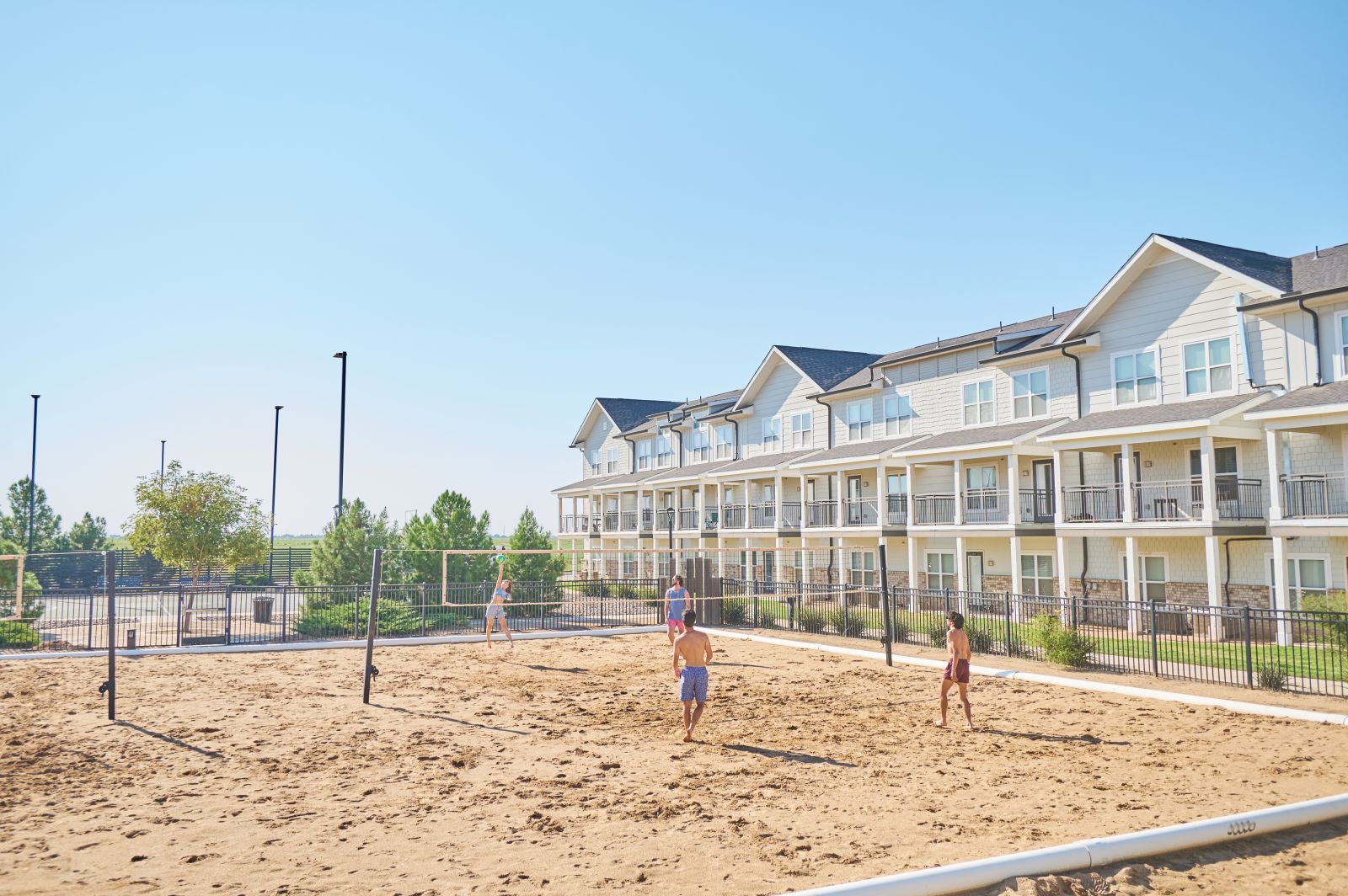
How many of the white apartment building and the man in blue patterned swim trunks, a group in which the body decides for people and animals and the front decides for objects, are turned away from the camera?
1

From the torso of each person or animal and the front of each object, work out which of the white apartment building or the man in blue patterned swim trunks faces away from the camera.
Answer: the man in blue patterned swim trunks

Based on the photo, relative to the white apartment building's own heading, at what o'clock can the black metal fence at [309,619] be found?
The black metal fence is roughly at 1 o'clock from the white apartment building.

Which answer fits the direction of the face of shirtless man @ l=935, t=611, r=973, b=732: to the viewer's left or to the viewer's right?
to the viewer's left

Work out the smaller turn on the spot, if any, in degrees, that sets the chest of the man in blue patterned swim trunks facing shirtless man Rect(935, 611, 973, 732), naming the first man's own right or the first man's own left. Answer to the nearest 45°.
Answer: approximately 90° to the first man's own right

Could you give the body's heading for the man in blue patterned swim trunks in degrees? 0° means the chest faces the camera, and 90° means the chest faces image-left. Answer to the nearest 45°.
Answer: approximately 180°

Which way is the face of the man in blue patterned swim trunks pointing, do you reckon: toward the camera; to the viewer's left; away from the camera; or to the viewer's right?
away from the camera

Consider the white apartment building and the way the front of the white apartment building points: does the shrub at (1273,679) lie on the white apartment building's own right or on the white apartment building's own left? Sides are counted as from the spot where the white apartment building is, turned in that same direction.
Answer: on the white apartment building's own left

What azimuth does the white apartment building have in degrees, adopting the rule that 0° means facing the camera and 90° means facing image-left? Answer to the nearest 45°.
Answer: approximately 45°

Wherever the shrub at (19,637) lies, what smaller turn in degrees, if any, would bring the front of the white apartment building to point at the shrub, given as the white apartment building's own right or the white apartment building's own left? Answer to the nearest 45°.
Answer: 0° — it already faces it
